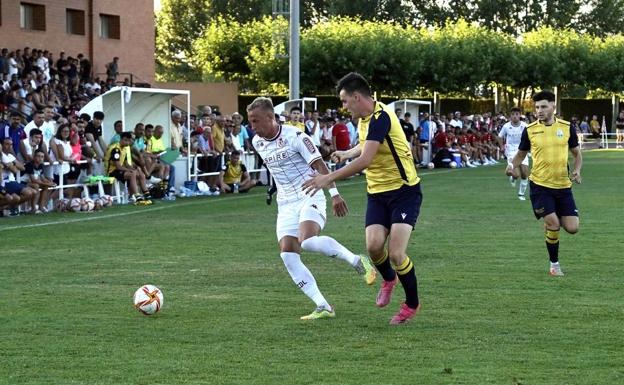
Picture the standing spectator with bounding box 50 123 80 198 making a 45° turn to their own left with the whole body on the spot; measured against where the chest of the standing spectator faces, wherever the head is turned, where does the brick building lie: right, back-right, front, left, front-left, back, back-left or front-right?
left

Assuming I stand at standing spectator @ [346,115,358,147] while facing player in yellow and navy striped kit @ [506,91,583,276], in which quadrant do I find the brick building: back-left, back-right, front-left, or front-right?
back-right

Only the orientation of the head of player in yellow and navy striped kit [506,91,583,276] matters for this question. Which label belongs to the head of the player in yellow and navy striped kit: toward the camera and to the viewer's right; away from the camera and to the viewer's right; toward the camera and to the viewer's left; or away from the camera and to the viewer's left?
toward the camera and to the viewer's left

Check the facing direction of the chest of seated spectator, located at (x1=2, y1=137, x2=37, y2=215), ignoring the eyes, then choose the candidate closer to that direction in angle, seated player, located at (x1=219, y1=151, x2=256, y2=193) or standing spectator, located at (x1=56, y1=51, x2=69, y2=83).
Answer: the seated player

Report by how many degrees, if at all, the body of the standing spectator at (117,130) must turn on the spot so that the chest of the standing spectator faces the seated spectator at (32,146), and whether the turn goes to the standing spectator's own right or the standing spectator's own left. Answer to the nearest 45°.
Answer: approximately 90° to the standing spectator's own right

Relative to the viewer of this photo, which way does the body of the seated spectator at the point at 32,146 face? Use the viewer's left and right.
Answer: facing the viewer and to the right of the viewer

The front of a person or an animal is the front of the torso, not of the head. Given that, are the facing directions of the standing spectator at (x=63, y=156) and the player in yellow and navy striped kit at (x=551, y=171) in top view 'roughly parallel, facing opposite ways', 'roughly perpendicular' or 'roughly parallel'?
roughly perpendicular

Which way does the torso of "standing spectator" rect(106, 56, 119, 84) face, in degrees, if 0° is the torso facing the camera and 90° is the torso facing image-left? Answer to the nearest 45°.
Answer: approximately 315°

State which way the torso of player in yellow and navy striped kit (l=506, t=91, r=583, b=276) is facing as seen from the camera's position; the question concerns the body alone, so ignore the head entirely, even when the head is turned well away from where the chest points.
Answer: toward the camera

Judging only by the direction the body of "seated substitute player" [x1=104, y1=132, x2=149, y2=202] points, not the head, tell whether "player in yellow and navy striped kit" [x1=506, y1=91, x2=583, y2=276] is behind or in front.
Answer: in front

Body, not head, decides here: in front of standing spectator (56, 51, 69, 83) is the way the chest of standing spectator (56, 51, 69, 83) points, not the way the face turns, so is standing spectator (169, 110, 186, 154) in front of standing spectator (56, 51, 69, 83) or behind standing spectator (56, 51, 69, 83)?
in front

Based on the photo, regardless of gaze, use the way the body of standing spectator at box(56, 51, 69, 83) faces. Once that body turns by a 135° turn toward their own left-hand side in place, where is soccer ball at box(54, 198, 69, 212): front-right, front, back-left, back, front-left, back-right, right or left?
back

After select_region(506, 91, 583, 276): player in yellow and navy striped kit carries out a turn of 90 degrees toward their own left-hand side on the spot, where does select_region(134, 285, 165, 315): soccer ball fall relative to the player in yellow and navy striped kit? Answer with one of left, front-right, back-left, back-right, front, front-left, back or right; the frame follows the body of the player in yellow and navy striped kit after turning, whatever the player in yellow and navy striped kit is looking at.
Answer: back-right

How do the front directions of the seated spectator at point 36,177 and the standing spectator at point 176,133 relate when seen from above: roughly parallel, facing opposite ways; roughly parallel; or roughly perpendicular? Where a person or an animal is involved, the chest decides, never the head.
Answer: roughly parallel
